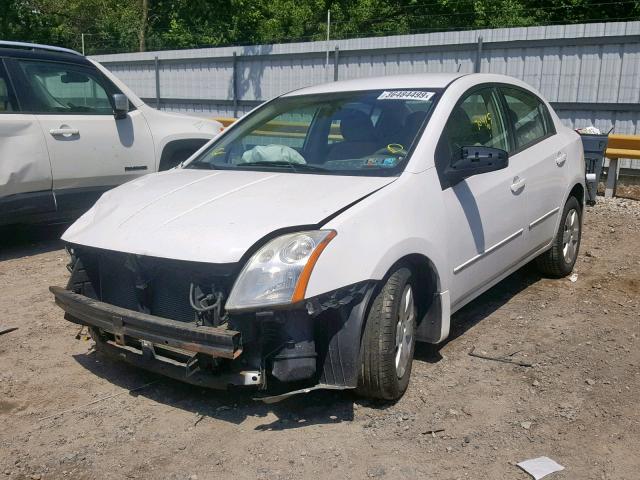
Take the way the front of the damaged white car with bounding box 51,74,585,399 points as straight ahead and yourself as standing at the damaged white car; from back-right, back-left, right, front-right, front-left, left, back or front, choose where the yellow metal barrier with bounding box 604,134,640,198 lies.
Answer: back

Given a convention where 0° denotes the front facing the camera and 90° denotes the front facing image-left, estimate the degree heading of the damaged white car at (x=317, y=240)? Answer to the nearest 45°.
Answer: approximately 45°

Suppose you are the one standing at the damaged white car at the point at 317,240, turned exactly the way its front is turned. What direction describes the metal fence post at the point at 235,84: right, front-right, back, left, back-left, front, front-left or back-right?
back-right

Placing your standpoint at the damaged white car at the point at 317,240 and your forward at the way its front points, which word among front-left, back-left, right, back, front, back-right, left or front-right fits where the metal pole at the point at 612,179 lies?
back

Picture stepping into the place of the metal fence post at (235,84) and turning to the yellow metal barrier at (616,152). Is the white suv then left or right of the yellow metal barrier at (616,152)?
right

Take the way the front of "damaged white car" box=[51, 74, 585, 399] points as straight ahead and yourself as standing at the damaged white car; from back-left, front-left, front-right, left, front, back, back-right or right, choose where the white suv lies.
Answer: right

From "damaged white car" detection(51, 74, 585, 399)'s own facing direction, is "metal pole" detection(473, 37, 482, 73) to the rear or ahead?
to the rear

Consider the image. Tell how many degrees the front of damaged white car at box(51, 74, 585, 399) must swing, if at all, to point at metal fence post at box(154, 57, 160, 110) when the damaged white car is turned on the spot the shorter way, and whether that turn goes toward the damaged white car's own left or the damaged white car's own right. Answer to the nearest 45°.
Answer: approximately 135° to the damaged white car's own right

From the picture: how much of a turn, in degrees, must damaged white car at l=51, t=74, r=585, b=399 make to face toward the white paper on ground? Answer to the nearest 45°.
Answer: approximately 90° to its left
